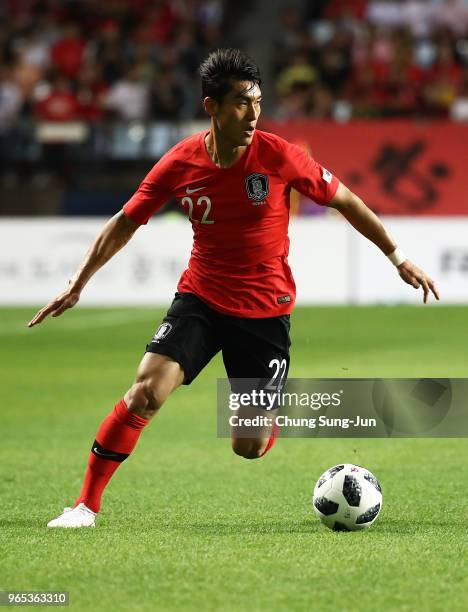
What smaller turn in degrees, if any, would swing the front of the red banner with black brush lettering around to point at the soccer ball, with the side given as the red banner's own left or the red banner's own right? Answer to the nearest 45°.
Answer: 0° — it already faces it

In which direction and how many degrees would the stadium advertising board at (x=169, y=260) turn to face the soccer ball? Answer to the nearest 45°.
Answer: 0° — it already faces it

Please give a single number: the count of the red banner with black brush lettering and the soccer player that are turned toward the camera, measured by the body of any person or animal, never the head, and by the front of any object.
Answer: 2

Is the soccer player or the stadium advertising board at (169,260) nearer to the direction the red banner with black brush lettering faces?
the soccer player

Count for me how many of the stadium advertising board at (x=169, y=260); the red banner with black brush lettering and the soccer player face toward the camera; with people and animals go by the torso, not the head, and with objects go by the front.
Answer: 3

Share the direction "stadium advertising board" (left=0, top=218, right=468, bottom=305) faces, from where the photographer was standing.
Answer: facing the viewer

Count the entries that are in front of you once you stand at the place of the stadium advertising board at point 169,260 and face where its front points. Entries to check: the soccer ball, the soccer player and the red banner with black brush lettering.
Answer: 2

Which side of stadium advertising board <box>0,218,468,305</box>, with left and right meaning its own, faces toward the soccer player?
front

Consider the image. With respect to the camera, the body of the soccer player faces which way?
toward the camera

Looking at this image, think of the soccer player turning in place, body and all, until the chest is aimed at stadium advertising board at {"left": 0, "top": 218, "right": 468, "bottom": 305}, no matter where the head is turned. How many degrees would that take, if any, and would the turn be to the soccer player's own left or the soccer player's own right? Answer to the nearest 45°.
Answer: approximately 180°

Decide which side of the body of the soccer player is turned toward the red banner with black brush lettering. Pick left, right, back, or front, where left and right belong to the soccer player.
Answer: back

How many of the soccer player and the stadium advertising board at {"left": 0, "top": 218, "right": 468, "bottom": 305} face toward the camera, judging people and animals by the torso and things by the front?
2
